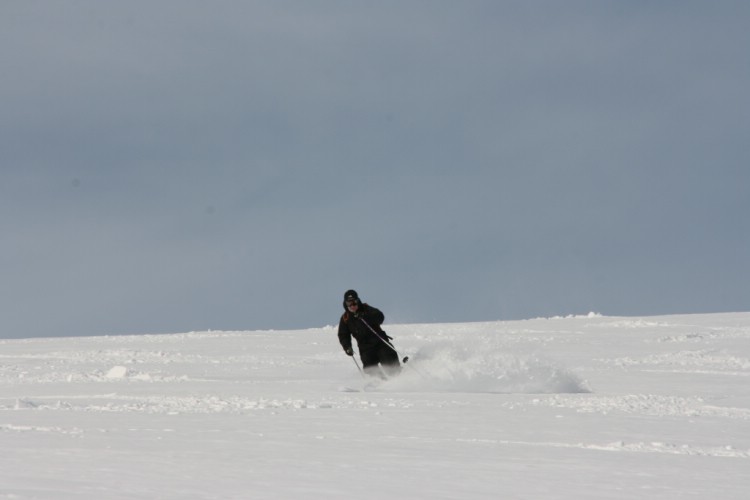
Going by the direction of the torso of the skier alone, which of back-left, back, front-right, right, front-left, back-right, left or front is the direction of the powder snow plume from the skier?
left

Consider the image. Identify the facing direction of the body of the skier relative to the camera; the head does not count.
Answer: toward the camera

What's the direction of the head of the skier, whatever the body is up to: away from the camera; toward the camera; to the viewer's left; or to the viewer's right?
toward the camera
